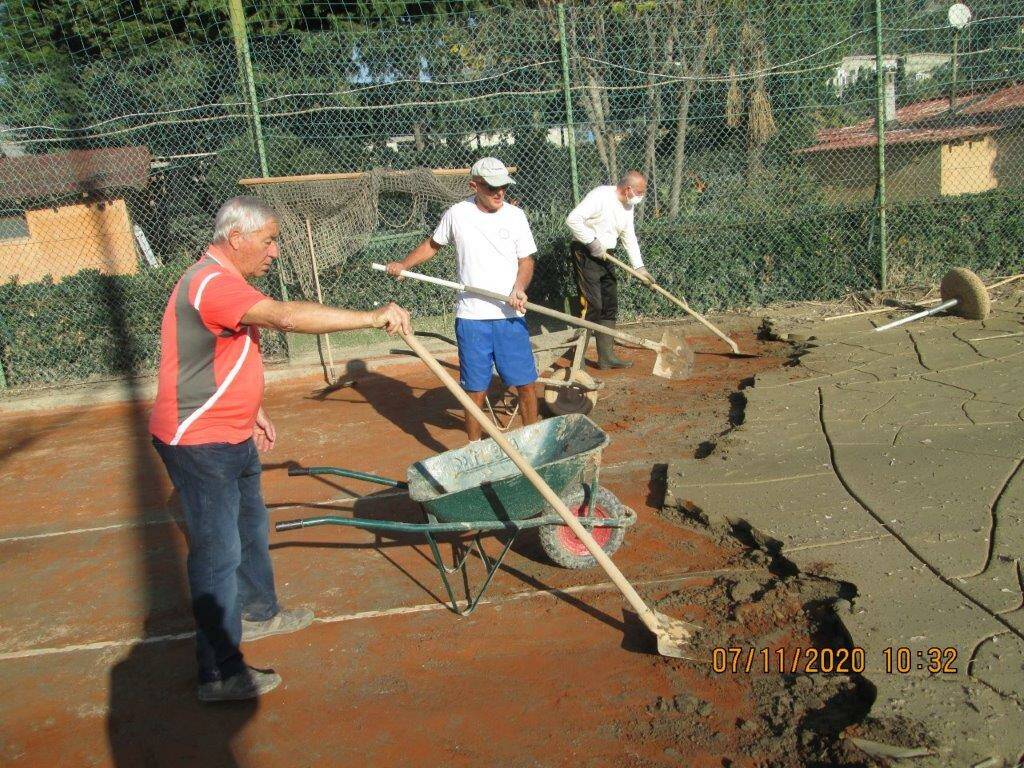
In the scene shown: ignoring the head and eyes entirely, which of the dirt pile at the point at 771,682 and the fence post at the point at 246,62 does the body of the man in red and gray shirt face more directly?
the dirt pile

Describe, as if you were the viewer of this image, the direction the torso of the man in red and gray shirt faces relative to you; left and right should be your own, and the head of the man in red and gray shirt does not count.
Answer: facing to the right of the viewer

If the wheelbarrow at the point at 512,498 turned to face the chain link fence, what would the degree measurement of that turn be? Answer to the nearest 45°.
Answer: approximately 90° to its left

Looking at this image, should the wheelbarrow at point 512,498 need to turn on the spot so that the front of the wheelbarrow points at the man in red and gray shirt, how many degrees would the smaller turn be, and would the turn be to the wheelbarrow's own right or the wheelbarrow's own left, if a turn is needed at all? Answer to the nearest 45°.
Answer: approximately 135° to the wheelbarrow's own right

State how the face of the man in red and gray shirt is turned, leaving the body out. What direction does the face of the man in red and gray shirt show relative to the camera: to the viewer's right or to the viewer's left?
to the viewer's right

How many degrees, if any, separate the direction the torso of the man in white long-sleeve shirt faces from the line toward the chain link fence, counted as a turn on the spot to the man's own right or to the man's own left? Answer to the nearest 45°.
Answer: approximately 90° to the man's own left

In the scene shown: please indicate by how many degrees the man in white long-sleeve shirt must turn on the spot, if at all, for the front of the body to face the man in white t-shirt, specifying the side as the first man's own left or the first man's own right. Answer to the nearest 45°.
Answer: approximately 90° to the first man's own right

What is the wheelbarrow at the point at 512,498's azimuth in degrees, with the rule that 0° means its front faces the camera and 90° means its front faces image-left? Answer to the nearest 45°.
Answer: approximately 270°

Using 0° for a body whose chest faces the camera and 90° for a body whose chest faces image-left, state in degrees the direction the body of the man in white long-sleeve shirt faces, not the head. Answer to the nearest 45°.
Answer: approximately 270°
